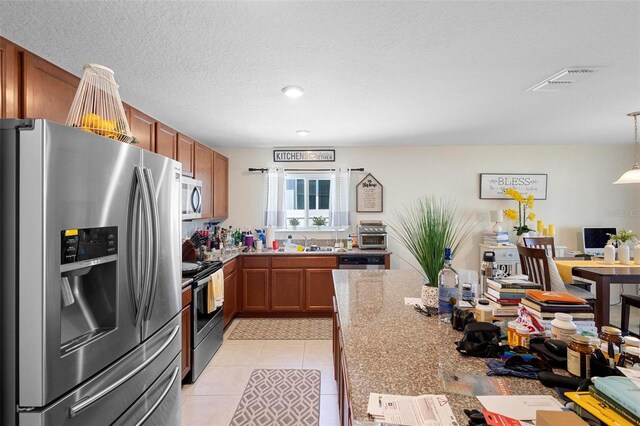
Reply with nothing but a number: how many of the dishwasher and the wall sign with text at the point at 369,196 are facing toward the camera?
2

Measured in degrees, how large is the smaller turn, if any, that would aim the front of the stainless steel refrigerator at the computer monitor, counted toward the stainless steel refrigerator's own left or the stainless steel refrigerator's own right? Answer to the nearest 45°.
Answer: approximately 45° to the stainless steel refrigerator's own left

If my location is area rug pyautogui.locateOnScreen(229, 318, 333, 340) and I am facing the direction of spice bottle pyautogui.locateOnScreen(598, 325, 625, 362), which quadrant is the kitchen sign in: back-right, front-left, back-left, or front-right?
back-left

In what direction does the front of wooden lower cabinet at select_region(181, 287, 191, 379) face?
to the viewer's right

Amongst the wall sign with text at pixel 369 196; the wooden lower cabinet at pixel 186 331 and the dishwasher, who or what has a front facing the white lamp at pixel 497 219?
the wooden lower cabinet

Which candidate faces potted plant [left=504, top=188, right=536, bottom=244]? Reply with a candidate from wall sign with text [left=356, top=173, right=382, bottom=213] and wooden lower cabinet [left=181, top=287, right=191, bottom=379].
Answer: the wooden lower cabinet

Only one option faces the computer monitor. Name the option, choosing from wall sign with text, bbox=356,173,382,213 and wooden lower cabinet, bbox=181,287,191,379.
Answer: the wooden lower cabinet

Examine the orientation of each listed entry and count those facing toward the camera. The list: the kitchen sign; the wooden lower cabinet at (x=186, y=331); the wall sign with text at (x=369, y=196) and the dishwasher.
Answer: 3

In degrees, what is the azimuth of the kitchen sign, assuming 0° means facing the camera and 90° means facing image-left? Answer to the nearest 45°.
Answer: approximately 0°
